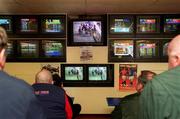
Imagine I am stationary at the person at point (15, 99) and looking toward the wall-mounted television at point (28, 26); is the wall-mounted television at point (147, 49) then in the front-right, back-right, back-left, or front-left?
front-right

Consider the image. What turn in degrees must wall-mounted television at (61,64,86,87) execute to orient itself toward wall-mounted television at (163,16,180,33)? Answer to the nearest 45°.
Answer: approximately 90° to its left

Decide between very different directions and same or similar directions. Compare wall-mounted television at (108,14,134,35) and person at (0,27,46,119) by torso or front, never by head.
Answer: very different directions

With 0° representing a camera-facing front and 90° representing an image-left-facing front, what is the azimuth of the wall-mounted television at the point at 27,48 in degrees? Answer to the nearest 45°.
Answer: approximately 0°

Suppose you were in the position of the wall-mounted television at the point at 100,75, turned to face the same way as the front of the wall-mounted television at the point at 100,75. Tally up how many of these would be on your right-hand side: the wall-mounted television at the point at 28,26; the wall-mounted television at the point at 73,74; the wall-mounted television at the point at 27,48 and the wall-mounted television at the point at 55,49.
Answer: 4

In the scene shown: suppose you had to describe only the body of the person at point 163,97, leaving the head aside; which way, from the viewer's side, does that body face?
away from the camera

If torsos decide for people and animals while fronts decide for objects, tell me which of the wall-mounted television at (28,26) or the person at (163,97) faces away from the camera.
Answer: the person

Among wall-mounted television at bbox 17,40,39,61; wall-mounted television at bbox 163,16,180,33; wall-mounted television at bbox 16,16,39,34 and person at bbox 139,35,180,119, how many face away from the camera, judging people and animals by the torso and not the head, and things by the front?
1

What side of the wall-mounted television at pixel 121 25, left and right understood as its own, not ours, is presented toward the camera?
front

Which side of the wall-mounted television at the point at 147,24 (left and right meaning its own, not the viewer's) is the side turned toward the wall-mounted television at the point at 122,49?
right

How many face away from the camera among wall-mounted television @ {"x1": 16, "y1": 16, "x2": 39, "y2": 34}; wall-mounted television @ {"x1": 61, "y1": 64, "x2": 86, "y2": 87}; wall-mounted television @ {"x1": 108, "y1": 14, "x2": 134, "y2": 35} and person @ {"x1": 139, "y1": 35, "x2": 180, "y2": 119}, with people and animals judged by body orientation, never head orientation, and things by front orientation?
1

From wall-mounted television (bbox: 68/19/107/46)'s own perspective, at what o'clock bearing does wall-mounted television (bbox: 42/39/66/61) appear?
wall-mounted television (bbox: 42/39/66/61) is roughly at 3 o'clock from wall-mounted television (bbox: 68/19/107/46).

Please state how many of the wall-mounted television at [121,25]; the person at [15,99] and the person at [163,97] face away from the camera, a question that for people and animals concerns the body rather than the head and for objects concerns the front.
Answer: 2

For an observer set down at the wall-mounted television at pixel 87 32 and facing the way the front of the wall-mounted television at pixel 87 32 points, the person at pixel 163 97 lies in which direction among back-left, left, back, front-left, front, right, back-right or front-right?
front

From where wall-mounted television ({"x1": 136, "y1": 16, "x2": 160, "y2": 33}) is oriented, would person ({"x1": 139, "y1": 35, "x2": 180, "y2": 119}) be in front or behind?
in front

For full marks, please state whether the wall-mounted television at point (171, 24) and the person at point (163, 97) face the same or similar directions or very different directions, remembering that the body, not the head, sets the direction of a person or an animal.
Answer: very different directions

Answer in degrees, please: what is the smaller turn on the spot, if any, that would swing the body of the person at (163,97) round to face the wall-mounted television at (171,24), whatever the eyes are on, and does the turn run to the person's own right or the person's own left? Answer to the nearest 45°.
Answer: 0° — they already face it

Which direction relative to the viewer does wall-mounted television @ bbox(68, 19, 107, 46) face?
toward the camera

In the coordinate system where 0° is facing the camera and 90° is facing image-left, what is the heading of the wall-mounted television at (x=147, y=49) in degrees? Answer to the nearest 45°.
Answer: approximately 0°

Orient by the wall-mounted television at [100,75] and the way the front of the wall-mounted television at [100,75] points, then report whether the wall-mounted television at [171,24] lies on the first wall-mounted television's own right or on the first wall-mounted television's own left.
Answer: on the first wall-mounted television's own left

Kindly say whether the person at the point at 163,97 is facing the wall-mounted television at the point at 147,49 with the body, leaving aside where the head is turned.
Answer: yes

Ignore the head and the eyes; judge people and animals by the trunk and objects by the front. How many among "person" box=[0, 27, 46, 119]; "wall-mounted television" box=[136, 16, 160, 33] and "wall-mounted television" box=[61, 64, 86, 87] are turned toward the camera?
2

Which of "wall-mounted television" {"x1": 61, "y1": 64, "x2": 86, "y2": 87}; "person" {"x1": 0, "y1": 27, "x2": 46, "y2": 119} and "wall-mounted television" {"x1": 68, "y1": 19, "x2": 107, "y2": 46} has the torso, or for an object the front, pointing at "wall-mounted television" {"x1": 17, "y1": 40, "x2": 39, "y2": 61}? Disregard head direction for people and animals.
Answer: the person
